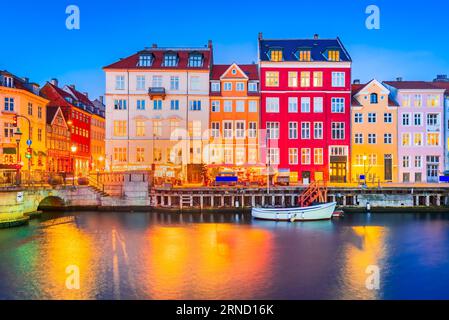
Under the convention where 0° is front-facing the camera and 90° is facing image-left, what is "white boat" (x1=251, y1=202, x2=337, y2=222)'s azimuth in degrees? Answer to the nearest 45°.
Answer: approximately 270°
